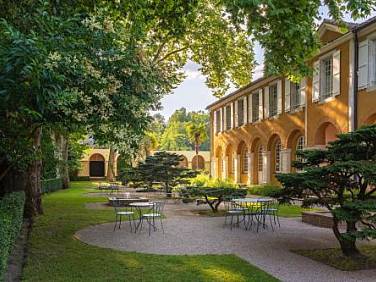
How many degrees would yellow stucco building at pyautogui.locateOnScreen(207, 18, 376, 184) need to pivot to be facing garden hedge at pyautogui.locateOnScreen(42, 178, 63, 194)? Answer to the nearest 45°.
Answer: approximately 45° to its right

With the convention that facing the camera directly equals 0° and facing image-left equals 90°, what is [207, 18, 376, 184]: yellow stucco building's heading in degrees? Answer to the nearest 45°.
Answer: approximately 45°

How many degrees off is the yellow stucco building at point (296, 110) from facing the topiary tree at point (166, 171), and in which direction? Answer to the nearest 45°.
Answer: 0° — it already faces it

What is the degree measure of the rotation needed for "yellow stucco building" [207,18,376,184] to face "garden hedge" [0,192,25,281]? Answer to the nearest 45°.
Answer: approximately 45° to its left
